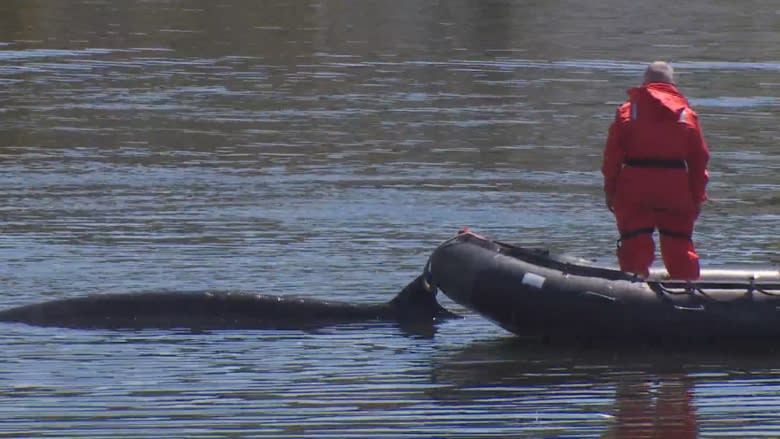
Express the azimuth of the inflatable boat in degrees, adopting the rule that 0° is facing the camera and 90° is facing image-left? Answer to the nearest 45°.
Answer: approximately 90°

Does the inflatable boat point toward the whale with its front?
yes
